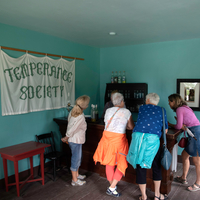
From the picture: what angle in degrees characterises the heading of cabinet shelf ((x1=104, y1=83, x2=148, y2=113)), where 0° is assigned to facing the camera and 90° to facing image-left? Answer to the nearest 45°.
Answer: approximately 0°

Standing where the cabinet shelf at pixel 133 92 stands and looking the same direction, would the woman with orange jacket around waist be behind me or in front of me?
in front

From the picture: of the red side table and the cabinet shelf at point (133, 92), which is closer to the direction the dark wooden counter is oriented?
the red side table

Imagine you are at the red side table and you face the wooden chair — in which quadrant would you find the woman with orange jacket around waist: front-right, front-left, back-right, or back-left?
front-right

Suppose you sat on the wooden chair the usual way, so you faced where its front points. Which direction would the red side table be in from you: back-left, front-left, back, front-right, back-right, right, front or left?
right

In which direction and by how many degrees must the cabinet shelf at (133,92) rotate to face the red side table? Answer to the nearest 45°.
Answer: approximately 45° to its right

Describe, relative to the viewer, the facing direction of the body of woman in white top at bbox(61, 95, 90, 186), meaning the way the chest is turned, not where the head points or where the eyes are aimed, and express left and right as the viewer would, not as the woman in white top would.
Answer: facing to the right of the viewer

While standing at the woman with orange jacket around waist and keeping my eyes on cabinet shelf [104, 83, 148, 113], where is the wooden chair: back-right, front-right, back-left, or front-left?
front-left

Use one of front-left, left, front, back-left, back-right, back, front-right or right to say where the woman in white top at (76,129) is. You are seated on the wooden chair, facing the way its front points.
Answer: front

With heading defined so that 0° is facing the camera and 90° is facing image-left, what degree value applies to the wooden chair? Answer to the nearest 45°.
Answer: approximately 315°

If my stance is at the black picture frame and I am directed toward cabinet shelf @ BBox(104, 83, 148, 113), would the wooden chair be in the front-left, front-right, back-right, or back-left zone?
front-left

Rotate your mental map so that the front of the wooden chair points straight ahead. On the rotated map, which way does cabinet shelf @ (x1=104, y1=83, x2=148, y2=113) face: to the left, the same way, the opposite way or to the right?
to the right

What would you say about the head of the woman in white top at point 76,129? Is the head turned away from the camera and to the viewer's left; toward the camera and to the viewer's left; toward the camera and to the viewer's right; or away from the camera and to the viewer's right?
away from the camera and to the viewer's right
